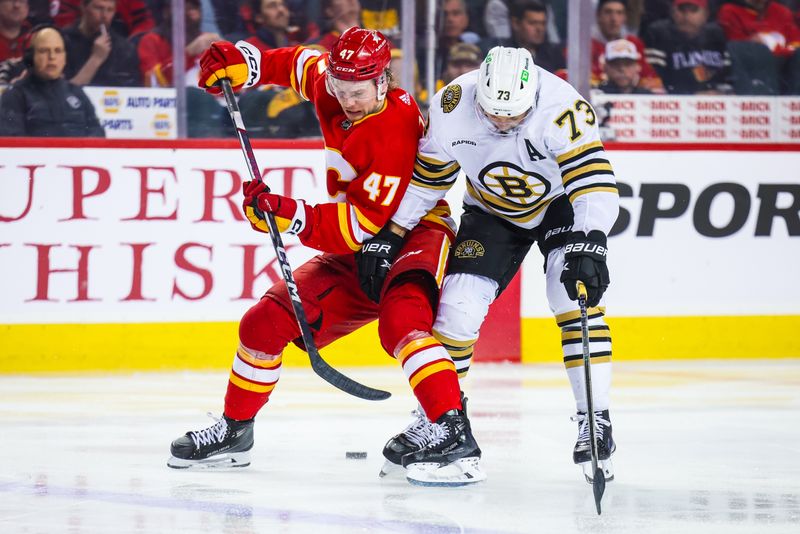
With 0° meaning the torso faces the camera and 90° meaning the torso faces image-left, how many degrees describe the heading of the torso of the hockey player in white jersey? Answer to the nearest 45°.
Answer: approximately 0°

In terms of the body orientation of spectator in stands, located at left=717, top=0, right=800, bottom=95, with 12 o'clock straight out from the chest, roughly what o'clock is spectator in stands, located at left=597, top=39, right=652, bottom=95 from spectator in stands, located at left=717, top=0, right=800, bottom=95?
spectator in stands, located at left=597, top=39, right=652, bottom=95 is roughly at 2 o'clock from spectator in stands, located at left=717, top=0, right=800, bottom=95.

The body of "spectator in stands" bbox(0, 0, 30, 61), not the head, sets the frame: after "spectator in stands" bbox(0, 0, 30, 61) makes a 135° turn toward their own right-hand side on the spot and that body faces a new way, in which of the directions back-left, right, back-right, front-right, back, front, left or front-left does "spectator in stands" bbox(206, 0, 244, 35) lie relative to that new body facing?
back-right

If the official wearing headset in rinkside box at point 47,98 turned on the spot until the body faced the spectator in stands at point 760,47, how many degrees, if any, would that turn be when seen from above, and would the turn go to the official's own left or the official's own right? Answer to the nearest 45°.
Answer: approximately 90° to the official's own left

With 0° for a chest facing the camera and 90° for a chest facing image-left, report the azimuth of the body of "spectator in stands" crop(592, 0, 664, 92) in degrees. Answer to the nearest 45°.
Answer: approximately 0°

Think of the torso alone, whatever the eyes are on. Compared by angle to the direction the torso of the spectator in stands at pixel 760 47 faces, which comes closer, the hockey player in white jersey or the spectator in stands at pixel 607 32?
the hockey player in white jersey
